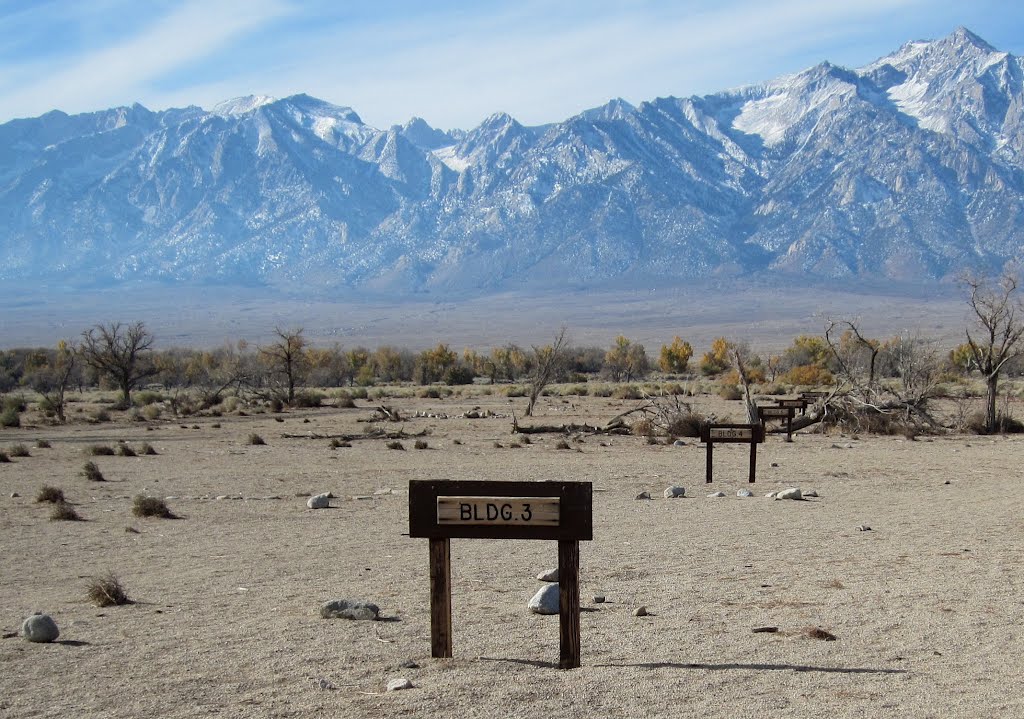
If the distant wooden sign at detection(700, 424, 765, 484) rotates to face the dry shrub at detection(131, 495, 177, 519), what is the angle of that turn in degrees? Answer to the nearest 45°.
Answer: approximately 45° to its right

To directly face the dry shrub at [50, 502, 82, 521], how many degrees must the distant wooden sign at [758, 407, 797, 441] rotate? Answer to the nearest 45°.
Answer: approximately 45° to its right

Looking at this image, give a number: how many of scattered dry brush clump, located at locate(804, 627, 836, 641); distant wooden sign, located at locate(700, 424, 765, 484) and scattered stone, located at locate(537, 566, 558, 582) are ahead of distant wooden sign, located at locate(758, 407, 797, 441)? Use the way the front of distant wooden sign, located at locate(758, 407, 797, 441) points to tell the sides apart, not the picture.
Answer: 3

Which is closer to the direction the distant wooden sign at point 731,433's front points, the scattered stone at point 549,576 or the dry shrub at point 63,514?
the scattered stone

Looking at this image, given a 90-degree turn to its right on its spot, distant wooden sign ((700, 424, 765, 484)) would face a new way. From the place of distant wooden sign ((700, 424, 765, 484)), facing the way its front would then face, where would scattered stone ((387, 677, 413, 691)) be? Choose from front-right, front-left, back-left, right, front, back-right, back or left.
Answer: left

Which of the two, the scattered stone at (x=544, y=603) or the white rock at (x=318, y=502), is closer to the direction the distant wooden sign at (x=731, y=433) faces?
the scattered stone

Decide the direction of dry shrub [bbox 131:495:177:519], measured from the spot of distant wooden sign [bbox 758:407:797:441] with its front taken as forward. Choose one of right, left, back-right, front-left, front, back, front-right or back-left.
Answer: front-right

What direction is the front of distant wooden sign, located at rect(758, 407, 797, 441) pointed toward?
toward the camera

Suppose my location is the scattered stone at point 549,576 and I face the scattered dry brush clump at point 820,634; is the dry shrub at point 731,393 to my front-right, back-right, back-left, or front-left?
back-left

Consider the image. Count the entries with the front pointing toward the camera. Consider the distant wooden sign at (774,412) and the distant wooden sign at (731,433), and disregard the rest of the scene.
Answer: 2

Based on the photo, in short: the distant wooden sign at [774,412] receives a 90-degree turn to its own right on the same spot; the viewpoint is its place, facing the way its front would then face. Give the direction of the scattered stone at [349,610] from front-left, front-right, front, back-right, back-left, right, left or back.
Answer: left

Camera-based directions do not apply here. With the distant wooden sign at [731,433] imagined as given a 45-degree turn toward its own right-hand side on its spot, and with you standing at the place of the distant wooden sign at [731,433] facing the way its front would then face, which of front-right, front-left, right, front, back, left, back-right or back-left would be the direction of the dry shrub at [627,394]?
back-right

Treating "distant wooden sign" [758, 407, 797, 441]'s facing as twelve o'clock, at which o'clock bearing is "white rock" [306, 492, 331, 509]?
The white rock is roughly at 1 o'clock from the distant wooden sign.

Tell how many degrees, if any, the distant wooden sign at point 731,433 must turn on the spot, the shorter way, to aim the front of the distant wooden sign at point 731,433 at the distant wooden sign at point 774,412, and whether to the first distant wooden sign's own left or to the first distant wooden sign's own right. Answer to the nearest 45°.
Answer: approximately 180°

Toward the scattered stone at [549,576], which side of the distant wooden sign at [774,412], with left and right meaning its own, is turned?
front

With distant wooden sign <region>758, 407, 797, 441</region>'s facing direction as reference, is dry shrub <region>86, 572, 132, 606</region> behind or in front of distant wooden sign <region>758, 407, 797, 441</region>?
in front

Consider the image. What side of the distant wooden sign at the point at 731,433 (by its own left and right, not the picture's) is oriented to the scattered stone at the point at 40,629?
front

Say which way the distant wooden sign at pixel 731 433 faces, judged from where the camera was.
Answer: facing the viewer

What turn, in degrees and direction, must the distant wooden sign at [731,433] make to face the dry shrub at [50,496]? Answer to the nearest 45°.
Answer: approximately 90° to its right
